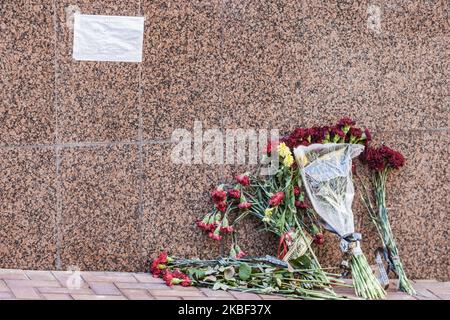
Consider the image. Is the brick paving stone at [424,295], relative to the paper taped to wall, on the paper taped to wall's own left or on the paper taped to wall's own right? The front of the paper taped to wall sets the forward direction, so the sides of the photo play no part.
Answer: on the paper taped to wall's own left

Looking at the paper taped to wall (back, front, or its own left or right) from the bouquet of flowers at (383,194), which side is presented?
left

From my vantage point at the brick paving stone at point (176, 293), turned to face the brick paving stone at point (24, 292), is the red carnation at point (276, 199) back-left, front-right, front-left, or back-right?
back-right

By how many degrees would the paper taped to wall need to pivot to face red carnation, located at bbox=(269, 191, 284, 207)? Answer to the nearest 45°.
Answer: approximately 90° to its left

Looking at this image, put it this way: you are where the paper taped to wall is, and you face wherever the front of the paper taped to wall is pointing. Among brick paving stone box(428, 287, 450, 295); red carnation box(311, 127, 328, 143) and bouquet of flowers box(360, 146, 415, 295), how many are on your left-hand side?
3

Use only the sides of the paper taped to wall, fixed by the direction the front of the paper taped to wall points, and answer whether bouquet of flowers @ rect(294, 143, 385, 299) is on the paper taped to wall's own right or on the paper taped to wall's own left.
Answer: on the paper taped to wall's own left

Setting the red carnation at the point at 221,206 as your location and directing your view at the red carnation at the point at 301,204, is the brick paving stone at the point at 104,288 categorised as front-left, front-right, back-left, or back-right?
back-right

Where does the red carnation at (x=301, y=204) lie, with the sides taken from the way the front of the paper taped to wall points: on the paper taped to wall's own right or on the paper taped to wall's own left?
on the paper taped to wall's own left

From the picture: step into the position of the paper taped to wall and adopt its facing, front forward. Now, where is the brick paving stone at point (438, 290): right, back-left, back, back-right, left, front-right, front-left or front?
left

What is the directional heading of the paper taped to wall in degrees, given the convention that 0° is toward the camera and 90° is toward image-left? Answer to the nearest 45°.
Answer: approximately 0°
